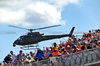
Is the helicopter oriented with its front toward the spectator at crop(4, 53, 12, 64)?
no

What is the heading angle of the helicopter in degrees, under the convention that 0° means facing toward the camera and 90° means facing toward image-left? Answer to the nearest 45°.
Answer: approximately 90°

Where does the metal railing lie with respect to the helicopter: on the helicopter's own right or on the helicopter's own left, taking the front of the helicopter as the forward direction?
on the helicopter's own left

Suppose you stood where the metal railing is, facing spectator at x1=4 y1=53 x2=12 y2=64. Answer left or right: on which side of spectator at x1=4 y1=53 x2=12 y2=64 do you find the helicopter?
right
